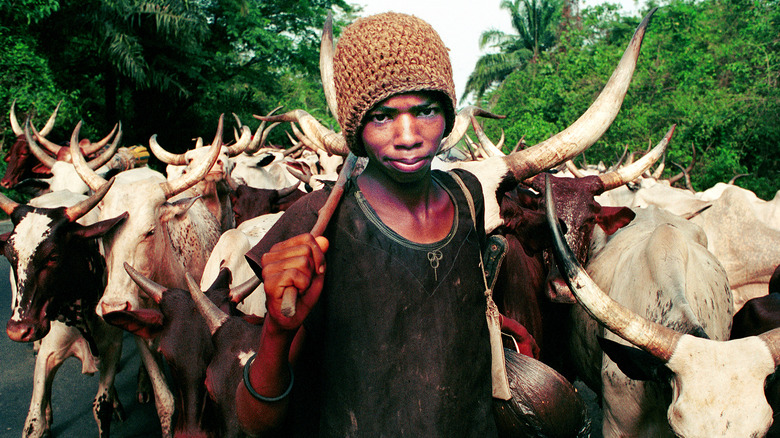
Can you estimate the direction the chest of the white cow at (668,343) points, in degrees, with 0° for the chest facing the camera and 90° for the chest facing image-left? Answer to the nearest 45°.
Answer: approximately 0°

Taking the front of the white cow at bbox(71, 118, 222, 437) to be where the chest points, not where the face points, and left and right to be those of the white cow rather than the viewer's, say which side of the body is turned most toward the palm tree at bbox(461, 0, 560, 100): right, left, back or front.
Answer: back

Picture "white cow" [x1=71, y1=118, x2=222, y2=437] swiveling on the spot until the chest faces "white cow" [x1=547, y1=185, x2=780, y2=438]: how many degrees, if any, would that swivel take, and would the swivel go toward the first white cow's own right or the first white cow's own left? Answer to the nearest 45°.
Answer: approximately 90° to the first white cow's own left

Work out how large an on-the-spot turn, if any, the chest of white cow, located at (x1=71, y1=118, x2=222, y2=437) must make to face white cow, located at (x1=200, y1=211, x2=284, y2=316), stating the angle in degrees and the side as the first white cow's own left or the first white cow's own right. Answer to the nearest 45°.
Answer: approximately 90° to the first white cow's own left

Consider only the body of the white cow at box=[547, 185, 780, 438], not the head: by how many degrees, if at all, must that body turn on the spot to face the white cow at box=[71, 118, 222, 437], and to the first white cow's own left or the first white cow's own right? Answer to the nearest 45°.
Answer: approximately 90° to the first white cow's own right

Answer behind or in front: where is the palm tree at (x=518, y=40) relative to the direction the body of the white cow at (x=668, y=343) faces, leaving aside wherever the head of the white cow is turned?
behind

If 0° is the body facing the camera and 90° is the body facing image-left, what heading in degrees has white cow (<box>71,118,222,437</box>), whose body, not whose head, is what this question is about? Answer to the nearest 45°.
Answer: approximately 45°

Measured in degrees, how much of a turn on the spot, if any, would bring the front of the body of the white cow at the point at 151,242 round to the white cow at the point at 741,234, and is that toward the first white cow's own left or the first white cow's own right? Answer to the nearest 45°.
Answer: approximately 135° to the first white cow's own left

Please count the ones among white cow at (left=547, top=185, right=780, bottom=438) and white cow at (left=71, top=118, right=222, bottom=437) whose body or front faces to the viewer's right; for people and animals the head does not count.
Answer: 0

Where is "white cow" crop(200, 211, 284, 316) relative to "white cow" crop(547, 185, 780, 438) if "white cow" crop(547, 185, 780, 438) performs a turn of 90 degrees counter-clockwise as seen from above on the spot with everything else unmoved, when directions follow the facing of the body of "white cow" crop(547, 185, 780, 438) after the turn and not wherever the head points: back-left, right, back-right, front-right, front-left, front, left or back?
back
